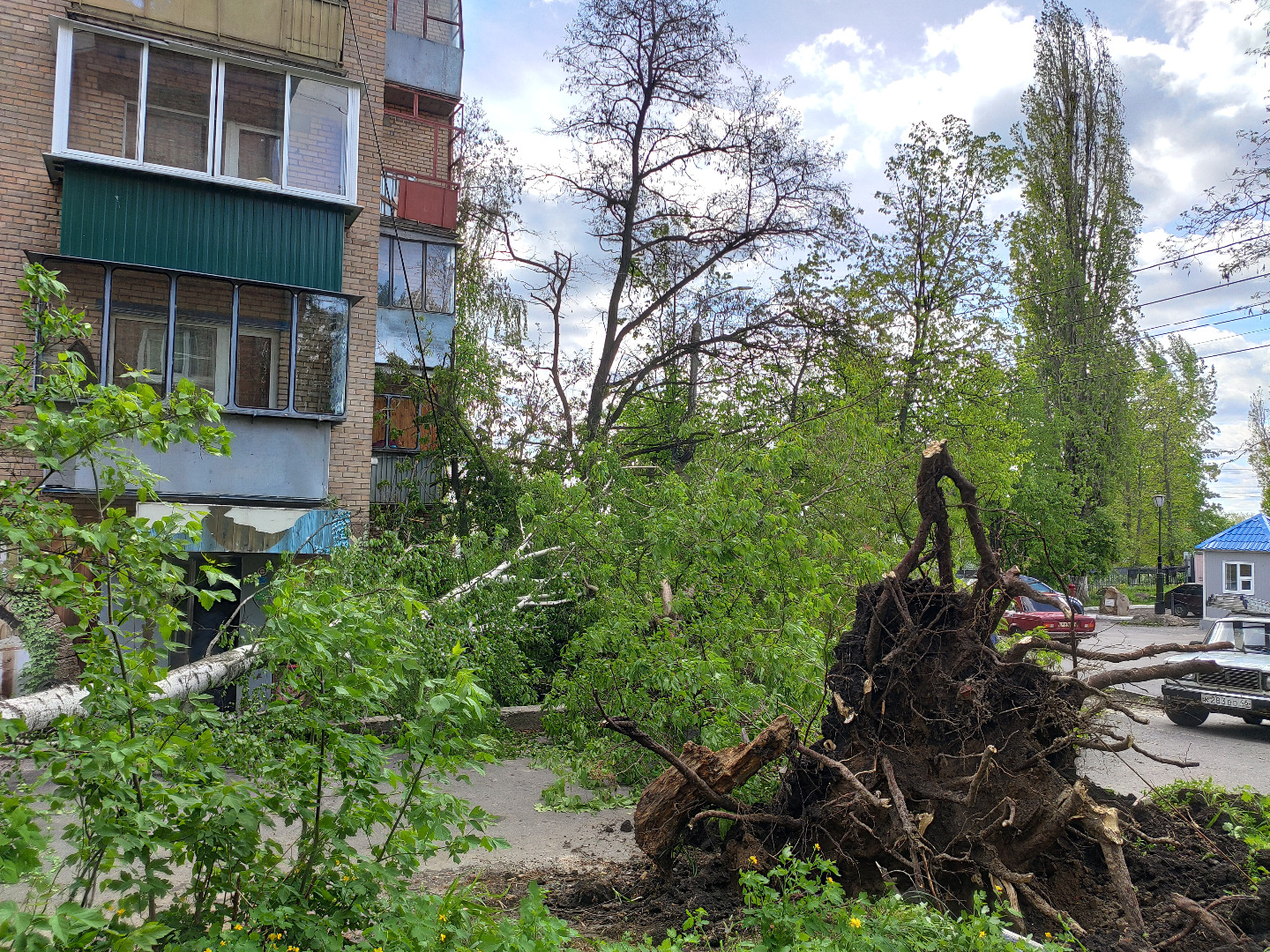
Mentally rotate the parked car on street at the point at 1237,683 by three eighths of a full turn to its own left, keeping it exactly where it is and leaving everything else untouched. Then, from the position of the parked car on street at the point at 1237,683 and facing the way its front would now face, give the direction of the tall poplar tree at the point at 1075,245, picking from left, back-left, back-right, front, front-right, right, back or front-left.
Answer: left

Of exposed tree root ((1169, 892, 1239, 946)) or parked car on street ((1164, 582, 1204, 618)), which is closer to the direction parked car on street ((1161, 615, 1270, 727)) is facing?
the exposed tree root

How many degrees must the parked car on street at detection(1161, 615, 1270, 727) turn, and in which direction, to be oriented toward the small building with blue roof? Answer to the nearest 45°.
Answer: approximately 135° to its right

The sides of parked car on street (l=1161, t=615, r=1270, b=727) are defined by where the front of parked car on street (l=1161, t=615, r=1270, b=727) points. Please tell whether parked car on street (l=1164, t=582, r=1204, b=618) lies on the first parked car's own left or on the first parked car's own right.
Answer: on the first parked car's own right

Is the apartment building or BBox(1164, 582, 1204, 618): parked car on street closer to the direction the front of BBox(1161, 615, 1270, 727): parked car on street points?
the apartment building

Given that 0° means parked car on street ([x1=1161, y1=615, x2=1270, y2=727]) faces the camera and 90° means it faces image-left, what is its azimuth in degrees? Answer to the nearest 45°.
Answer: approximately 45°

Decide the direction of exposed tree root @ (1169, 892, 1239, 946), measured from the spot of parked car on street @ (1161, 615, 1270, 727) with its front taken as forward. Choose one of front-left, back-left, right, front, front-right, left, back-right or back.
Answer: front-left
